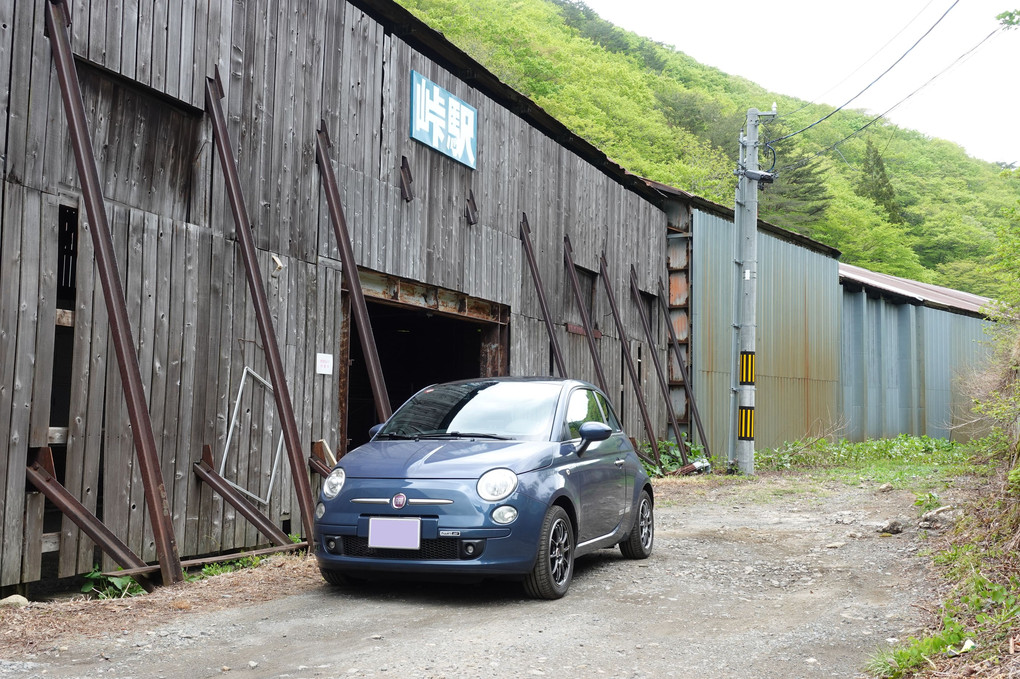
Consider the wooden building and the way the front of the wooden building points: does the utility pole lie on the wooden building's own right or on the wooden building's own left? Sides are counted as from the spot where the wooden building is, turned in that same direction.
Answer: on the wooden building's own left

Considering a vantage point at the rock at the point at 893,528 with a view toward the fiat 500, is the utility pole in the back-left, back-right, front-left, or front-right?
back-right

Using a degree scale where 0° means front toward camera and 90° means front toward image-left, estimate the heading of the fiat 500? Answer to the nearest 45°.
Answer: approximately 45°

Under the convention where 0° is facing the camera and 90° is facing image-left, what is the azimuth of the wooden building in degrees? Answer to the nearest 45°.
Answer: approximately 315°

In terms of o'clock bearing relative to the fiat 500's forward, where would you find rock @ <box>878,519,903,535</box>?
The rock is roughly at 6 o'clock from the fiat 500.

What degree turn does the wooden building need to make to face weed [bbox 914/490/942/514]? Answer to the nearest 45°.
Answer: approximately 45° to its left

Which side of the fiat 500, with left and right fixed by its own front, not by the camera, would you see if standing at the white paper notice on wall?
right

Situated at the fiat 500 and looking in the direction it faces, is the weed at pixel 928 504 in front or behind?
behind

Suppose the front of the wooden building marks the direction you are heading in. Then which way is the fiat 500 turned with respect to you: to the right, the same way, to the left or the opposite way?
to the right

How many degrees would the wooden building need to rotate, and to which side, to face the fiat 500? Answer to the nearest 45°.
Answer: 0° — it already faces it

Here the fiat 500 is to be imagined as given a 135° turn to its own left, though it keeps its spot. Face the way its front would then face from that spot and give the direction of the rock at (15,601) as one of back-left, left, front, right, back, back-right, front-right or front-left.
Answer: back

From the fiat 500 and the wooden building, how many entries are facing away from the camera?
0
